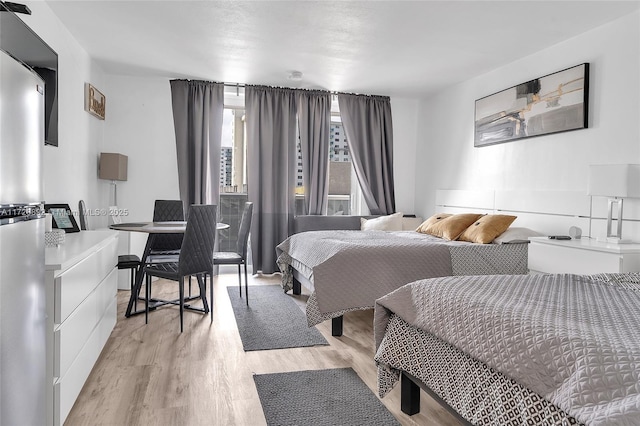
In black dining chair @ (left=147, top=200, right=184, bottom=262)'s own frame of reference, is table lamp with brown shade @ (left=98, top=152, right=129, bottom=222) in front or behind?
behind

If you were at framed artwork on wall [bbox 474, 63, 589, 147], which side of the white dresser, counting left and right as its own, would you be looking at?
front

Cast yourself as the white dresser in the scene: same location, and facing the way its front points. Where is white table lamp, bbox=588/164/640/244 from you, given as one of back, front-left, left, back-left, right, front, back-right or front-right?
front

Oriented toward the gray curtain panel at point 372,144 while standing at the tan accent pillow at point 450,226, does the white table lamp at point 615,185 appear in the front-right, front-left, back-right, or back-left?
back-right

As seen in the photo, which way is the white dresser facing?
to the viewer's right

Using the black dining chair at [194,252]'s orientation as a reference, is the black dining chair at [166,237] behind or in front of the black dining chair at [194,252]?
in front

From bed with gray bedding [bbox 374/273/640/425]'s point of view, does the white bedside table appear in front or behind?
behind

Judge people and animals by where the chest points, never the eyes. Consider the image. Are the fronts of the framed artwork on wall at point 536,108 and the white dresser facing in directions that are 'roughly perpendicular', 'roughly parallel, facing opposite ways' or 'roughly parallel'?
roughly parallel, facing opposite ways

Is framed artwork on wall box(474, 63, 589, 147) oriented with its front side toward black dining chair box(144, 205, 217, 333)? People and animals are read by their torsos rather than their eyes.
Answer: yes

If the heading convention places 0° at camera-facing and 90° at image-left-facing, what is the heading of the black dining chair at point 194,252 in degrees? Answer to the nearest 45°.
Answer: approximately 135°

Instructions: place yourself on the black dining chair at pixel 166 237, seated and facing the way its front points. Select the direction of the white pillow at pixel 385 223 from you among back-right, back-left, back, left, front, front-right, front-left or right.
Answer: left

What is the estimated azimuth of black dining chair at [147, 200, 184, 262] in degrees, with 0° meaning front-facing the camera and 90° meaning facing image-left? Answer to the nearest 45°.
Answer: approximately 0°
